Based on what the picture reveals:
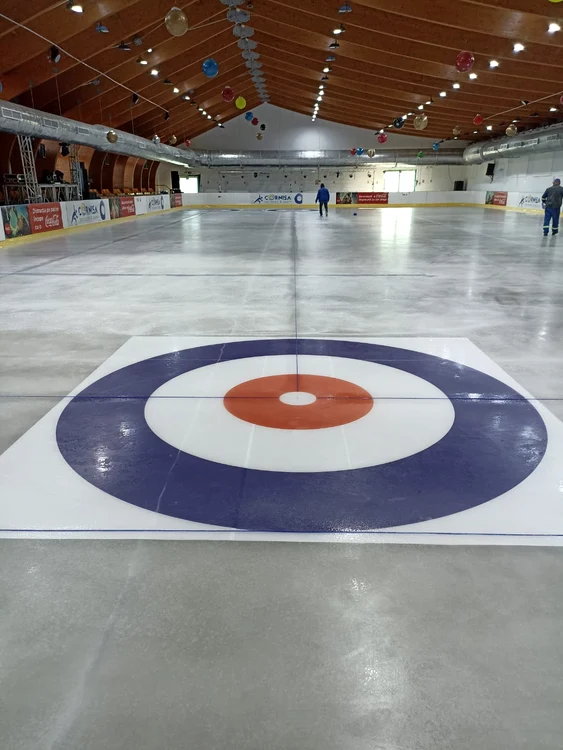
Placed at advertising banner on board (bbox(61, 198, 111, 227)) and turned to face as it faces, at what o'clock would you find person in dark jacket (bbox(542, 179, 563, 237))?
The person in dark jacket is roughly at 12 o'clock from the advertising banner on board.

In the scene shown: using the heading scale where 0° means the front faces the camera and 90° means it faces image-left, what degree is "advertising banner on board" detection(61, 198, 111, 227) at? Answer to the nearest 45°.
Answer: approximately 315°

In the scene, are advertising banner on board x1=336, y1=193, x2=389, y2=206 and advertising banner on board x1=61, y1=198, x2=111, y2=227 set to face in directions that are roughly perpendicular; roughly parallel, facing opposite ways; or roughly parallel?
roughly perpendicular

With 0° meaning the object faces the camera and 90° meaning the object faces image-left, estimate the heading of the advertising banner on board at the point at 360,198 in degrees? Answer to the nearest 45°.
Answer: approximately 0°

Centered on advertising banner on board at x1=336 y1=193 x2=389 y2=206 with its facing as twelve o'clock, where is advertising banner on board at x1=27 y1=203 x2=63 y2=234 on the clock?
advertising banner on board at x1=27 y1=203 x2=63 y2=234 is roughly at 1 o'clock from advertising banner on board at x1=336 y1=193 x2=389 y2=206.

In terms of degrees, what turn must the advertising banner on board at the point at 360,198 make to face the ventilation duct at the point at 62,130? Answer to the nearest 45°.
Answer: approximately 45° to its right
